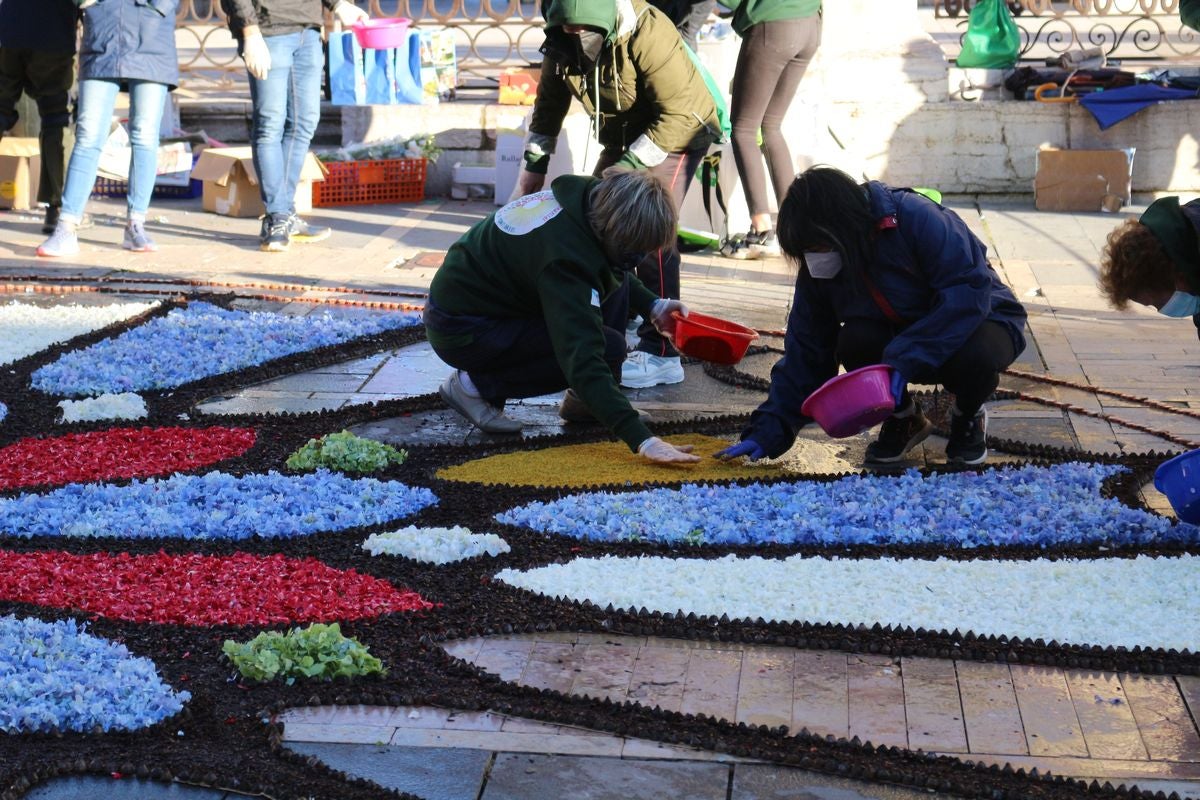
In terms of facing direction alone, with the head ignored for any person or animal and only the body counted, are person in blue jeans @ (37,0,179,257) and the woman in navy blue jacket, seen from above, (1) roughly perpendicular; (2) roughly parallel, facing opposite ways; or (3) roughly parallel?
roughly perpendicular

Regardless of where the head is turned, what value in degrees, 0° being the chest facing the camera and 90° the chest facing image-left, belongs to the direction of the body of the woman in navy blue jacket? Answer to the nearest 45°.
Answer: approximately 45°

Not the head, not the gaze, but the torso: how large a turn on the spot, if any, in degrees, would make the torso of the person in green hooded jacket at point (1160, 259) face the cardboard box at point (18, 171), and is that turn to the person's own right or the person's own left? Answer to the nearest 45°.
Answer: approximately 45° to the person's own right

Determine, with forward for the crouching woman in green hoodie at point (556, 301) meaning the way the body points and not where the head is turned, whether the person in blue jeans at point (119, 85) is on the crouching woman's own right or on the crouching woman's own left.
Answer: on the crouching woman's own left

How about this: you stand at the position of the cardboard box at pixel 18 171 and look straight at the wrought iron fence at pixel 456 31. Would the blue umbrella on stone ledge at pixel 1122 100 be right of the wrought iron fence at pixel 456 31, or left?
right

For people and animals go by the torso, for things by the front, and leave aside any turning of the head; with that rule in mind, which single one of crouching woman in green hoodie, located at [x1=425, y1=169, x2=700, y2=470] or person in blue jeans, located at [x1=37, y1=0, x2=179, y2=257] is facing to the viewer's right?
the crouching woman in green hoodie

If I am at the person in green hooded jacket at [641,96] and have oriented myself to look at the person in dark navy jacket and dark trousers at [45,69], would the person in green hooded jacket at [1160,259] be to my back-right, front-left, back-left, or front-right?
back-left

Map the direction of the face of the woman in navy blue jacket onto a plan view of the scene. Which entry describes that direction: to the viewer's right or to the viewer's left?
to the viewer's left

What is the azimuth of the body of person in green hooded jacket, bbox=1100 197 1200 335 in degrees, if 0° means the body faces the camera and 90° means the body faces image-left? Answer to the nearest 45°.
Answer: approximately 90°

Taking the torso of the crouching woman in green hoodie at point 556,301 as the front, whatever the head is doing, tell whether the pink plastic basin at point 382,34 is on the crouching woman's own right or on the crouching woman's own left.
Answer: on the crouching woman's own left

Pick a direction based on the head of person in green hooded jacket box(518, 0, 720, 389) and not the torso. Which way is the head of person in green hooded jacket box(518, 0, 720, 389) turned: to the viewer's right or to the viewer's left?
to the viewer's left

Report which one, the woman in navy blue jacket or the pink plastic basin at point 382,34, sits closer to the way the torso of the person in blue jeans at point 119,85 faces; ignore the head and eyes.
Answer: the woman in navy blue jacket

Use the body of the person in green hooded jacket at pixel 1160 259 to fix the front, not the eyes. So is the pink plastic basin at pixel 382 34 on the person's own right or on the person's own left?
on the person's own right
